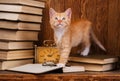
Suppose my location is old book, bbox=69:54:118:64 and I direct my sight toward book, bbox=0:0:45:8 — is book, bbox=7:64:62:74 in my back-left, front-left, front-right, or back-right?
front-left

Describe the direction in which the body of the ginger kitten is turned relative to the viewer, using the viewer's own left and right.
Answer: facing the viewer and to the left of the viewer
